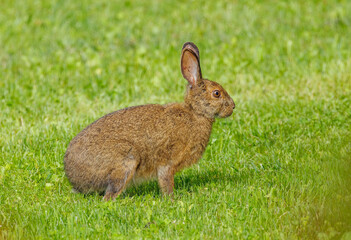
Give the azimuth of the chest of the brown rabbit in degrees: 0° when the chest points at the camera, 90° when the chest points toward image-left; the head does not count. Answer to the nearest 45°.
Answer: approximately 270°
